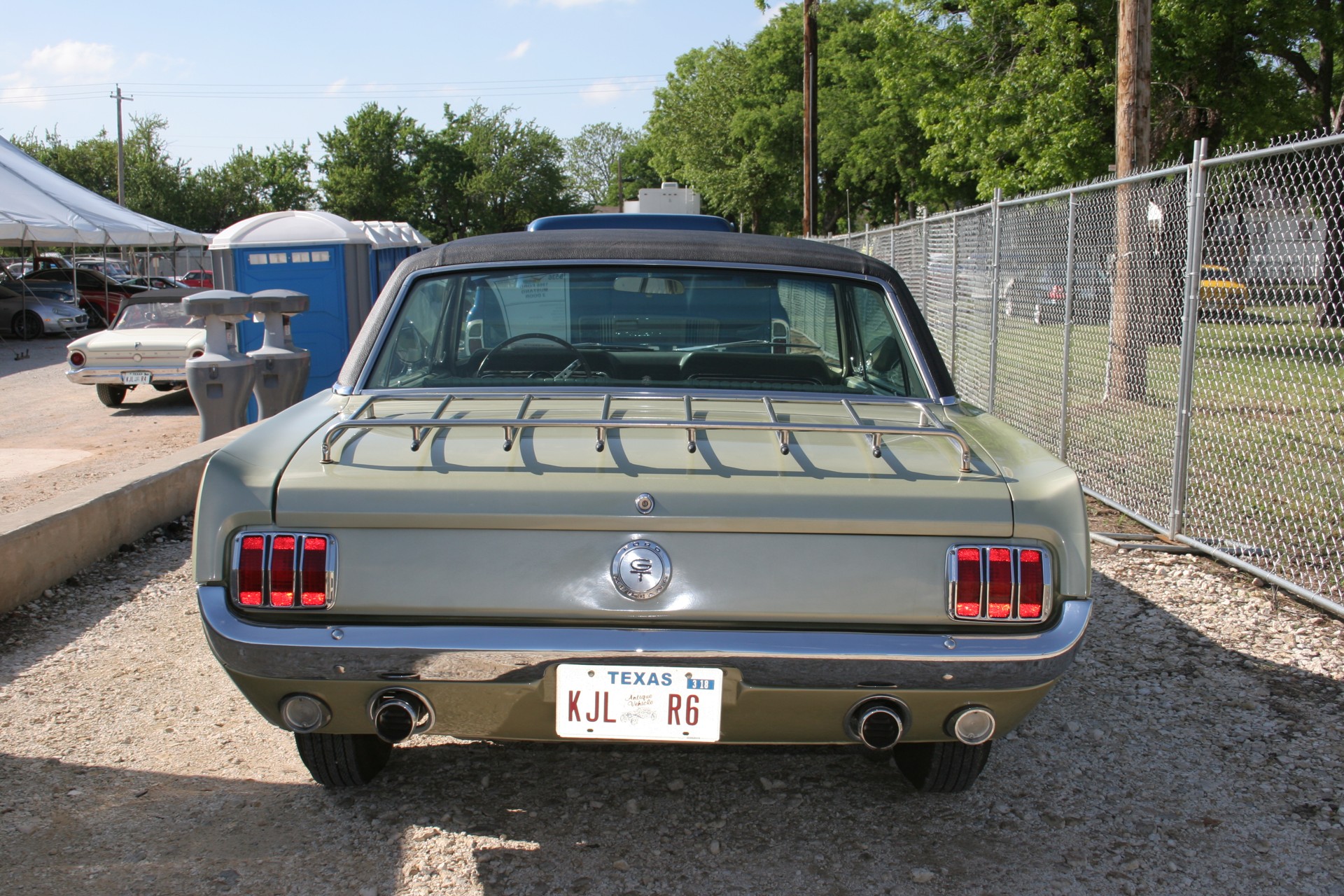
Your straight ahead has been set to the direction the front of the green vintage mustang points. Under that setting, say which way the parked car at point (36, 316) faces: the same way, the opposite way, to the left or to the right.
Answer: to the right

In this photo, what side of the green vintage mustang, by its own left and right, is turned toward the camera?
back

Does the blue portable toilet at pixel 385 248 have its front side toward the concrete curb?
yes

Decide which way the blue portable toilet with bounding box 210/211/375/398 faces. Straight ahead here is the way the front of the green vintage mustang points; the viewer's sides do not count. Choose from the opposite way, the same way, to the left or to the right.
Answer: the opposite way

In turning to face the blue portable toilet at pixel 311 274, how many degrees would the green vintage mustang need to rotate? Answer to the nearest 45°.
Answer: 0° — it already faces it

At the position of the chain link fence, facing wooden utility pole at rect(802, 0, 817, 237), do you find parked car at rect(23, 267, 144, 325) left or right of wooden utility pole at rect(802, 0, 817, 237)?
left

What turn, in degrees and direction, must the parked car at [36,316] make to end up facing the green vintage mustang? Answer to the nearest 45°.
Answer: approximately 45° to its right
